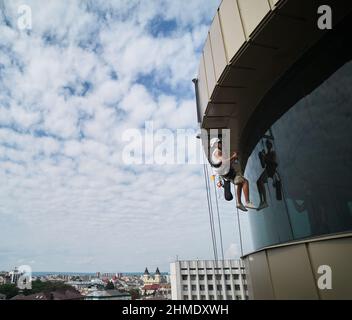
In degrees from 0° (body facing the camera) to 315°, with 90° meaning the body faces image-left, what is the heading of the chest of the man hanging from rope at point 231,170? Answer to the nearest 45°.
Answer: approximately 270°

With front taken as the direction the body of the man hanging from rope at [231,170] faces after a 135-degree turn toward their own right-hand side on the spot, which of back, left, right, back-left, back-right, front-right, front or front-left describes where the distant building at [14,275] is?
front-right
